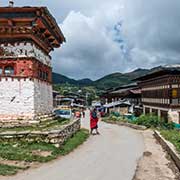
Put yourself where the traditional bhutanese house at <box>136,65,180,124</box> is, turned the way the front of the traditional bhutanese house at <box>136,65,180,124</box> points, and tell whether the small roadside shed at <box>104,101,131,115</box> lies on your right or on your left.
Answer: on your right

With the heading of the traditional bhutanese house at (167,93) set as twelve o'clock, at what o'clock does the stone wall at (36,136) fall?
The stone wall is roughly at 11 o'clock from the traditional bhutanese house.

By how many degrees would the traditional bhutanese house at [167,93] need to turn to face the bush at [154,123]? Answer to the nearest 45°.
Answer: approximately 45° to its left

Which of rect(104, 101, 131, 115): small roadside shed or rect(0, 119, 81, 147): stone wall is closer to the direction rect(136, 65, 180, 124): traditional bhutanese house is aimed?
the stone wall

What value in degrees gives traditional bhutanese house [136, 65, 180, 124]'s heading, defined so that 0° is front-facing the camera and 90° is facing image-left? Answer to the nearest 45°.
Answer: approximately 45°
